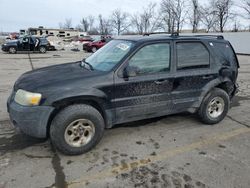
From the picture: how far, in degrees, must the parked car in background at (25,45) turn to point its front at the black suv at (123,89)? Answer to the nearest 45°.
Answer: approximately 90° to its left

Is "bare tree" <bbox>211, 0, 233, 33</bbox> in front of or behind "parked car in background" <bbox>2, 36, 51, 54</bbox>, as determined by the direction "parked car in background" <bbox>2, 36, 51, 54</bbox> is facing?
behind

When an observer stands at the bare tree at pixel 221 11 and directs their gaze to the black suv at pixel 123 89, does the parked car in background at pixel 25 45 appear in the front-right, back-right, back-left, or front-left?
front-right

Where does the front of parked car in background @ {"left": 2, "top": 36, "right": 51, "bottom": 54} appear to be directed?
to the viewer's left
